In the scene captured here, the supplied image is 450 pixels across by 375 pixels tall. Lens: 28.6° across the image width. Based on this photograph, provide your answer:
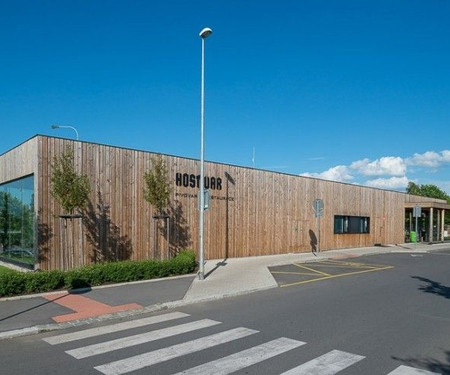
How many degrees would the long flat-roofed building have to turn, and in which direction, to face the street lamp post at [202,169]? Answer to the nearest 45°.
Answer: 0° — it already faces it

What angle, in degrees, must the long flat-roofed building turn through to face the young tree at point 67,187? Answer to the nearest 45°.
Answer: approximately 45° to its right

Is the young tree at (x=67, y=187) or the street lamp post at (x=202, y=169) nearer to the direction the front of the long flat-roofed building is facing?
the street lamp post

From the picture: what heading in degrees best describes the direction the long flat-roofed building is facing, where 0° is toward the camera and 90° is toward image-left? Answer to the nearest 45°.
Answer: approximately 315°
